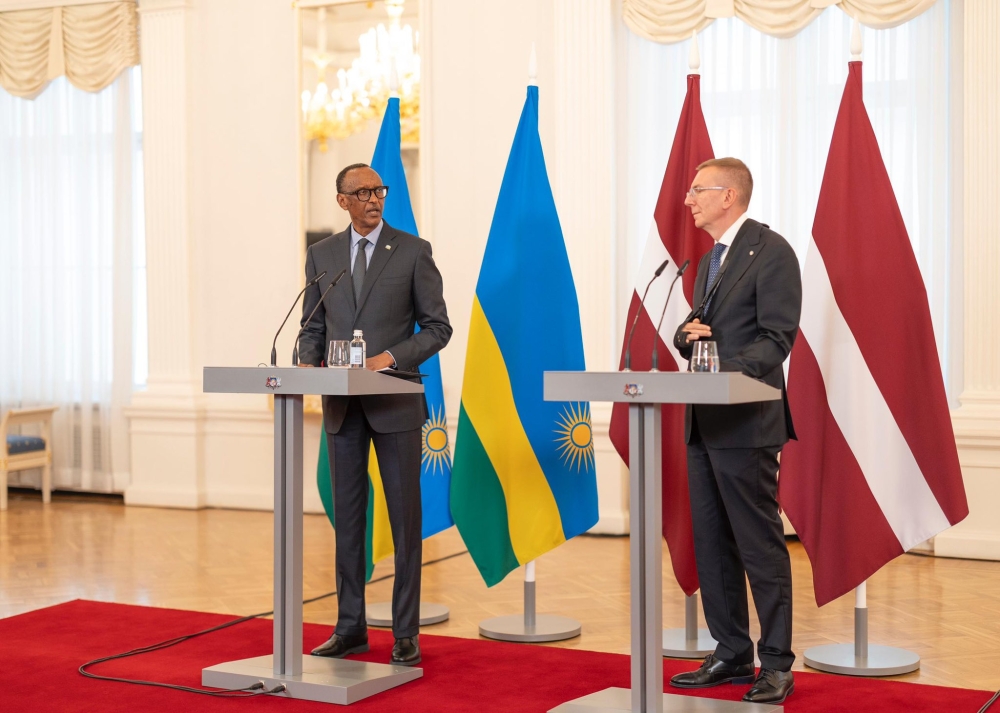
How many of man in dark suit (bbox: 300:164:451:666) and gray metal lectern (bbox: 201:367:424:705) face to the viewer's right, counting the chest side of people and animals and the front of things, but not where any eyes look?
0

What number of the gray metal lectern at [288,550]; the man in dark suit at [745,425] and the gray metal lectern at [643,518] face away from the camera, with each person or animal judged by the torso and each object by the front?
0

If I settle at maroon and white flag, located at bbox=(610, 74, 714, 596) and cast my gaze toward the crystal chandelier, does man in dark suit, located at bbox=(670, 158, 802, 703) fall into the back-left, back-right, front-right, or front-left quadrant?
back-left

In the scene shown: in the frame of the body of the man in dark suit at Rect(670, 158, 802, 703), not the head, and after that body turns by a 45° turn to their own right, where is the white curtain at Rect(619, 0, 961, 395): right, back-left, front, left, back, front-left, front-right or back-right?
right

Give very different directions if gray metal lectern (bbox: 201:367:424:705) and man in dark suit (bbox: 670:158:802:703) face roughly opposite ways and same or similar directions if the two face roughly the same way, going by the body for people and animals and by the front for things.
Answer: same or similar directions

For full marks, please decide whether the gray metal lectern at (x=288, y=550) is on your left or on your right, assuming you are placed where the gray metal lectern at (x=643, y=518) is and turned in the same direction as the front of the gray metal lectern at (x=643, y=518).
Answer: on your right

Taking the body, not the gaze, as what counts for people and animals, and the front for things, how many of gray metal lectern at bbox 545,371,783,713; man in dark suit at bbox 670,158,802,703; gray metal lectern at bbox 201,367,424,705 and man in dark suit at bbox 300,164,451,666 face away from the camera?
0

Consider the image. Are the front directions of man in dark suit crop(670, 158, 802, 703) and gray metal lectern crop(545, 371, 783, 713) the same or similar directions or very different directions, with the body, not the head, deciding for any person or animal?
same or similar directions

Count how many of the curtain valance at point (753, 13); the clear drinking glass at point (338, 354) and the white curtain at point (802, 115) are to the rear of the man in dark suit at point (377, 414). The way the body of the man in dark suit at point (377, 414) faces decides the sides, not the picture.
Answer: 2

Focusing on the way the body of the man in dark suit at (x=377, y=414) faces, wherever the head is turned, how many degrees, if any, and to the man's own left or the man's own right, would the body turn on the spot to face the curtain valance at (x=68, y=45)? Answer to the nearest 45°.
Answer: approximately 90° to the man's own right

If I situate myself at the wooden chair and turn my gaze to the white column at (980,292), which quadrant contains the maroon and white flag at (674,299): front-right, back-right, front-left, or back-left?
front-right

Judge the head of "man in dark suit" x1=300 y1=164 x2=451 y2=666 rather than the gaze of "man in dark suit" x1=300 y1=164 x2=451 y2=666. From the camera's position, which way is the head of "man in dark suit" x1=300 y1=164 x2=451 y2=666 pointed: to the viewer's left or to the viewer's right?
to the viewer's right

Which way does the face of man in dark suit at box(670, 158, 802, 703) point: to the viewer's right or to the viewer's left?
to the viewer's left

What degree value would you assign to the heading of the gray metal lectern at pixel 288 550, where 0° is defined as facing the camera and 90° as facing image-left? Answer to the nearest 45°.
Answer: approximately 45°
